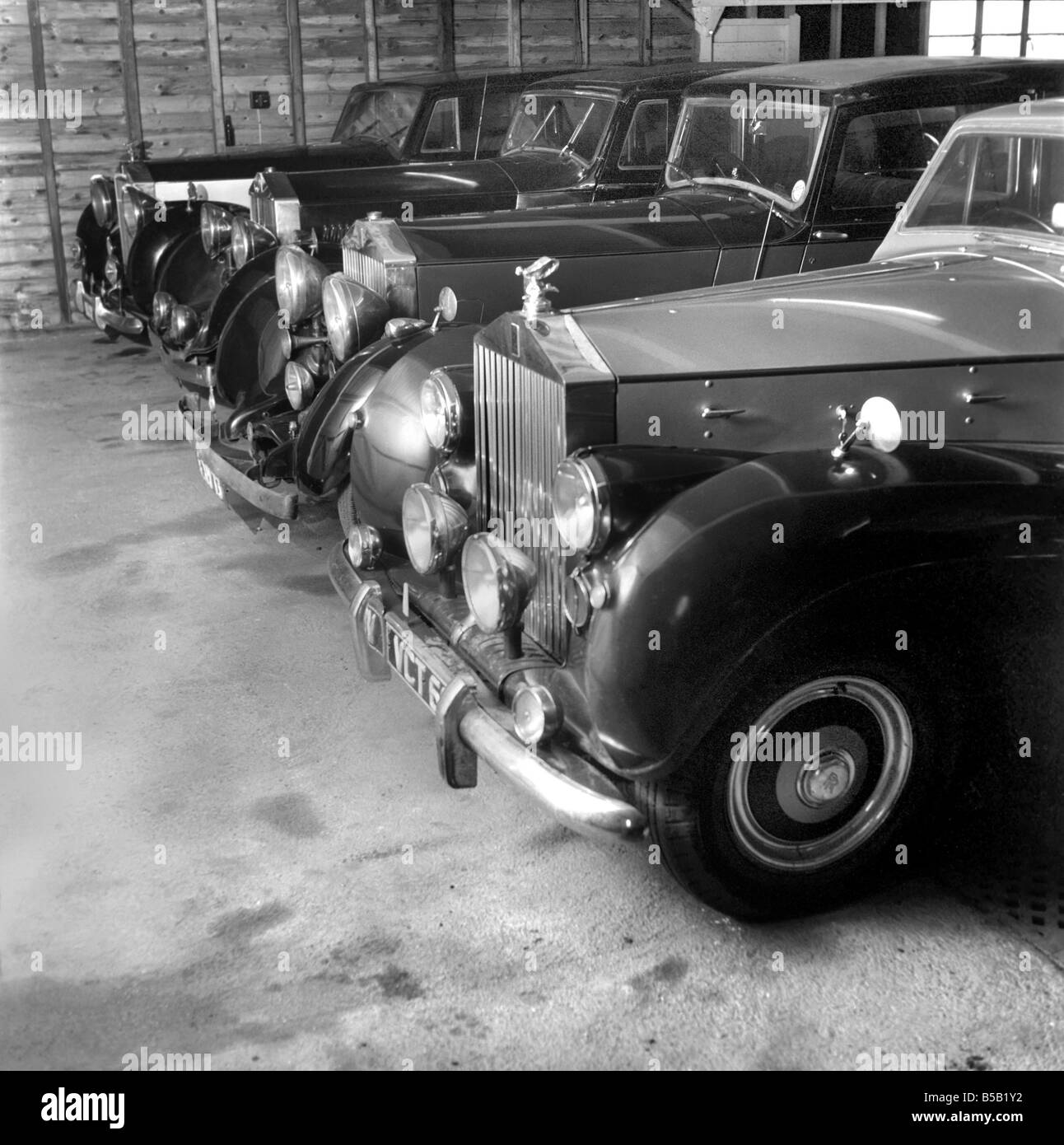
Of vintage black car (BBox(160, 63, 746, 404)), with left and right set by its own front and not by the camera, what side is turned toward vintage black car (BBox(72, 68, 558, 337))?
right

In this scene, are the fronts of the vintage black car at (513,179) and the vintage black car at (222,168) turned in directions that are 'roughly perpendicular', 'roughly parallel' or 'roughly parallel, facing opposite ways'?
roughly parallel

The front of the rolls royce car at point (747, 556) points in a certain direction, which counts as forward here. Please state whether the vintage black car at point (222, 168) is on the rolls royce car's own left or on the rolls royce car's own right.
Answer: on the rolls royce car's own right

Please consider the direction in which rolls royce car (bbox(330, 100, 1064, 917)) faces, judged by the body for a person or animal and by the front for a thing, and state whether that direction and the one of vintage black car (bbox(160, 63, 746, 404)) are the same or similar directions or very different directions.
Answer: same or similar directions

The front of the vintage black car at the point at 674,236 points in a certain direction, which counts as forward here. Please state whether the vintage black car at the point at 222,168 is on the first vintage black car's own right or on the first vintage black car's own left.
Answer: on the first vintage black car's own right

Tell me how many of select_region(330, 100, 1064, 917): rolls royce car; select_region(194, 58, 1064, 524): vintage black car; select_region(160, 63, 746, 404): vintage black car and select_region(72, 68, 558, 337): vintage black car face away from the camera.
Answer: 0

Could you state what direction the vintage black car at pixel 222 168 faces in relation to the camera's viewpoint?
facing the viewer and to the left of the viewer

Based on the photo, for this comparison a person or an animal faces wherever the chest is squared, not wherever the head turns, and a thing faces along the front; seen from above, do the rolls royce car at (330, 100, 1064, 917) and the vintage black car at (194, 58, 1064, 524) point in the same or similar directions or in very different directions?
same or similar directions

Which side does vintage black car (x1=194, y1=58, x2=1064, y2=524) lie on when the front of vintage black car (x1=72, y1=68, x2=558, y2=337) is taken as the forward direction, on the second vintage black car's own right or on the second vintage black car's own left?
on the second vintage black car's own left

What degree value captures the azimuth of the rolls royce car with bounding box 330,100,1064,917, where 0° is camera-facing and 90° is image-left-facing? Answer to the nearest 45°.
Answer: approximately 45°

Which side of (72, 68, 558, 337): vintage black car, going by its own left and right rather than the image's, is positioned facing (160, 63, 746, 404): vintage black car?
left

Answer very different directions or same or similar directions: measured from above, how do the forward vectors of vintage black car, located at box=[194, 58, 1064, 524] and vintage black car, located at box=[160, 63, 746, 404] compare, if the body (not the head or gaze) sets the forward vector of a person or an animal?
same or similar directions

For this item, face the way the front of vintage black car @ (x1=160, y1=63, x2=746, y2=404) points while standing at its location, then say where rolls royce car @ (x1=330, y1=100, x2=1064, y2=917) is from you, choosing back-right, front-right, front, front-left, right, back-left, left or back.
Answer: front-left

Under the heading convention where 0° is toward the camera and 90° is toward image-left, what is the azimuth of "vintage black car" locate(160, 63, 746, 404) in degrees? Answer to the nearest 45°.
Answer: approximately 45°
